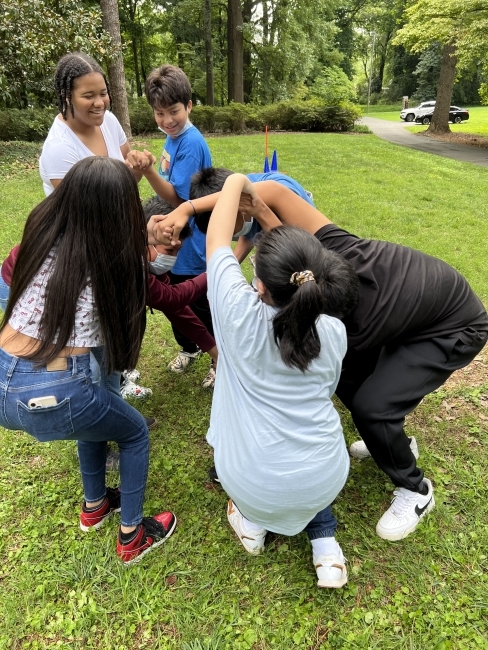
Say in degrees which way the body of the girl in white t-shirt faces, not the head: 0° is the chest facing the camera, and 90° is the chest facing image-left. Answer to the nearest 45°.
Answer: approximately 315°

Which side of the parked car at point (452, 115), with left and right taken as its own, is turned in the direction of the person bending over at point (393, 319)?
left

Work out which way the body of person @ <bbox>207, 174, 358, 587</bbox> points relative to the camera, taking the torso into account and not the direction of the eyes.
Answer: away from the camera

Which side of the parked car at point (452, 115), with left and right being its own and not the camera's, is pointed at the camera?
left

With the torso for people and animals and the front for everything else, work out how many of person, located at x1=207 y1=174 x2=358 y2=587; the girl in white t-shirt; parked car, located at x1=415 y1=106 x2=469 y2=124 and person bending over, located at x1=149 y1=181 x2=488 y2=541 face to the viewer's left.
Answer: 2

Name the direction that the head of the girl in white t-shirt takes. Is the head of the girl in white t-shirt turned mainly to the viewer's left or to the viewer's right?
to the viewer's right

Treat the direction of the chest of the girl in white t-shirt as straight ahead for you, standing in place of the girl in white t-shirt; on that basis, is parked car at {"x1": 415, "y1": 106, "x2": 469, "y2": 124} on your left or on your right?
on your left

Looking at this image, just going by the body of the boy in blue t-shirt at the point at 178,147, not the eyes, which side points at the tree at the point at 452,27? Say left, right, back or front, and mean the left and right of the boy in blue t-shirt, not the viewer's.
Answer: back

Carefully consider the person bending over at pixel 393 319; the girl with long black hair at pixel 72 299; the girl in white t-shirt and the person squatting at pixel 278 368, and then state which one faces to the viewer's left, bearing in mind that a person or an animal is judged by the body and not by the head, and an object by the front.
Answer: the person bending over at pixel 393 319
